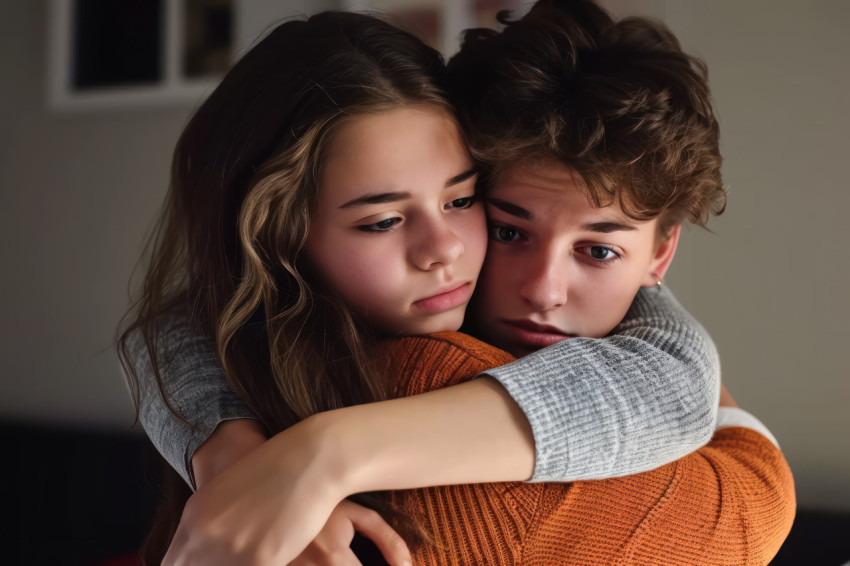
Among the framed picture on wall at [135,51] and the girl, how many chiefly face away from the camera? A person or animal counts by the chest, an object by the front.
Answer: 0

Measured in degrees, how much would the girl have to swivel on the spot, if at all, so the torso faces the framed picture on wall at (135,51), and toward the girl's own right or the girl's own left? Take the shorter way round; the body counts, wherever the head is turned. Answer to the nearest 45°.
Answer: approximately 180°

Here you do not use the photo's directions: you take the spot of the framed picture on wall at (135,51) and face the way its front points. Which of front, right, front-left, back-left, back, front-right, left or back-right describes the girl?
front

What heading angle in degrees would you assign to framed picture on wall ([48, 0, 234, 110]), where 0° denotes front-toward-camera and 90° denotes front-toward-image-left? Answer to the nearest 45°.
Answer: approximately 0°

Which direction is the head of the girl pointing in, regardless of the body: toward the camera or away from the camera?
toward the camera

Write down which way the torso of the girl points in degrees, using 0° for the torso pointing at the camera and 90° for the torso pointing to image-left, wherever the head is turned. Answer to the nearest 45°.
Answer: approximately 315°
